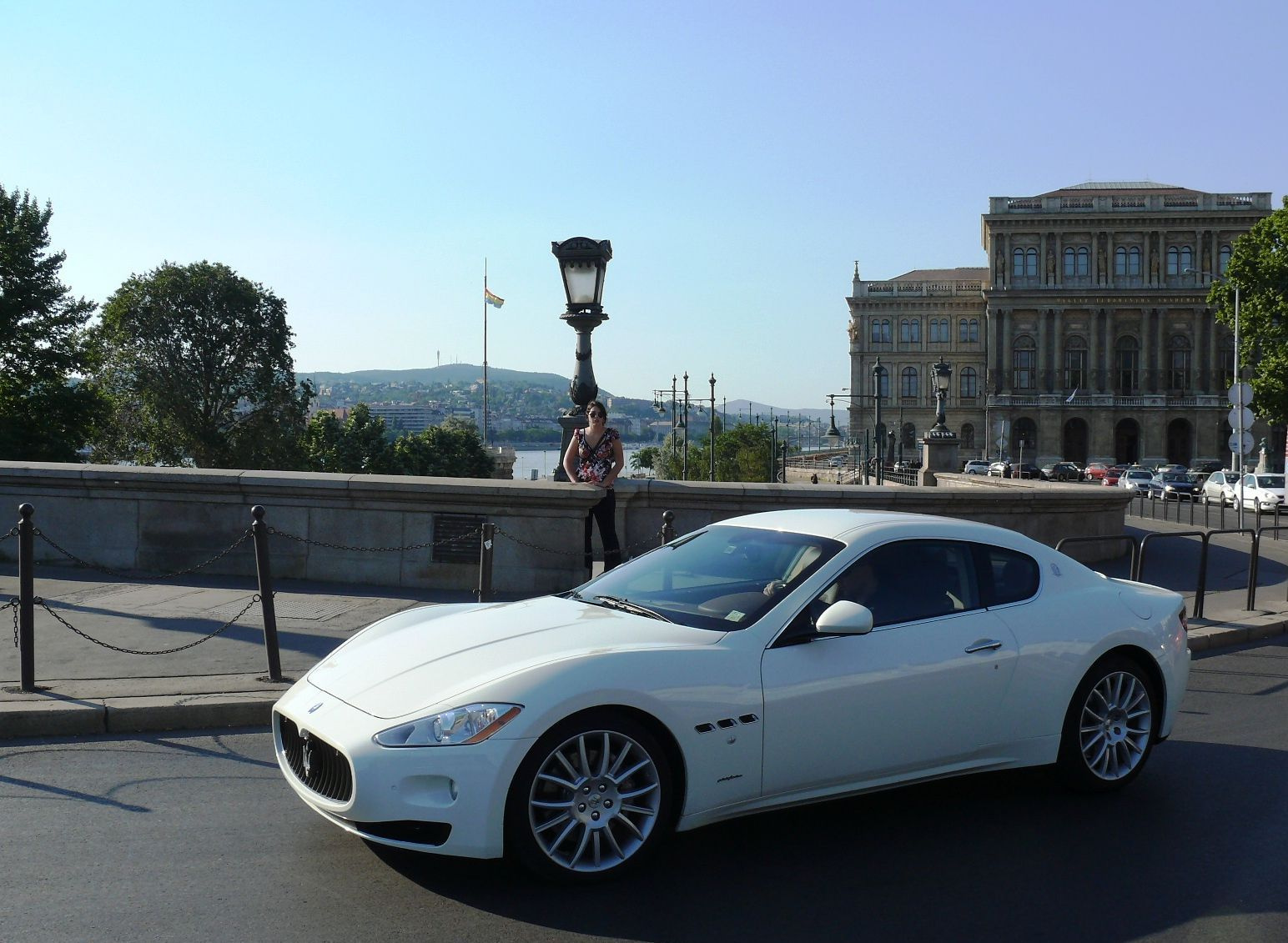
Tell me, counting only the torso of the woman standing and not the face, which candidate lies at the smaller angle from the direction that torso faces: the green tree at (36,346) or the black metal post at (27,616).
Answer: the black metal post

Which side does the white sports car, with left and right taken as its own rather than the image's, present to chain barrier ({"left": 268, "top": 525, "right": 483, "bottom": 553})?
right

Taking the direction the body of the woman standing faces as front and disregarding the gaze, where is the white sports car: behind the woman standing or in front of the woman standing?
in front

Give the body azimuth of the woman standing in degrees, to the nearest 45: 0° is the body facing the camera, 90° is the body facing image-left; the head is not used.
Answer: approximately 0°

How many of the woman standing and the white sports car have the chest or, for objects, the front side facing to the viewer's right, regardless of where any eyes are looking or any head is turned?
0

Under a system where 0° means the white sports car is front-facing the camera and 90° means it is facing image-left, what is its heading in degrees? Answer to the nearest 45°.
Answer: approximately 45°

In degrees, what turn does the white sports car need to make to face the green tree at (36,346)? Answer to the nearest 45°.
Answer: approximately 90° to its right

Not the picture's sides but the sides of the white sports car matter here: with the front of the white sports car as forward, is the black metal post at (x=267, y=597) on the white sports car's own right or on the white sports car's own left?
on the white sports car's own right

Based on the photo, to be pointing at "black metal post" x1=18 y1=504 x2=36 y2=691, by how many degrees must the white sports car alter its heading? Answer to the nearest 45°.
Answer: approximately 90° to its right
